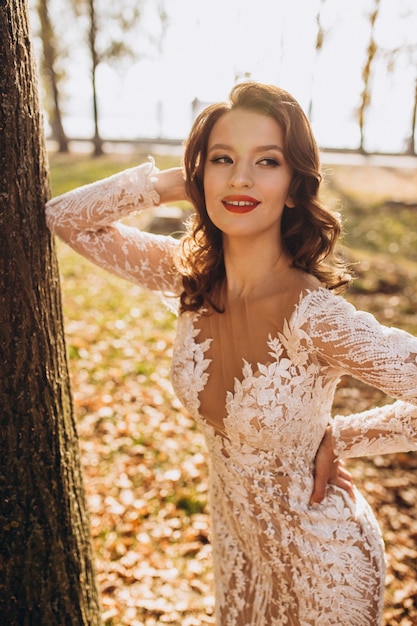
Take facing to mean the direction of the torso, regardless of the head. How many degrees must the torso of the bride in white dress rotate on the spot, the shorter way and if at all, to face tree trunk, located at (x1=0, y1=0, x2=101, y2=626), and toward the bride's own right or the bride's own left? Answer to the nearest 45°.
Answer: approximately 45° to the bride's own right

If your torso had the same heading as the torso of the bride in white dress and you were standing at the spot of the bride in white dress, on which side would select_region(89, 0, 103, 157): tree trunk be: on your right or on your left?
on your right

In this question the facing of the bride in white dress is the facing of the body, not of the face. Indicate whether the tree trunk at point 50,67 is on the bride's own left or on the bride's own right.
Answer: on the bride's own right

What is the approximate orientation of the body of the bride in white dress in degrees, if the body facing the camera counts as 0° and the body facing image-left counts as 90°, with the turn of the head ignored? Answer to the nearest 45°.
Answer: approximately 45°
